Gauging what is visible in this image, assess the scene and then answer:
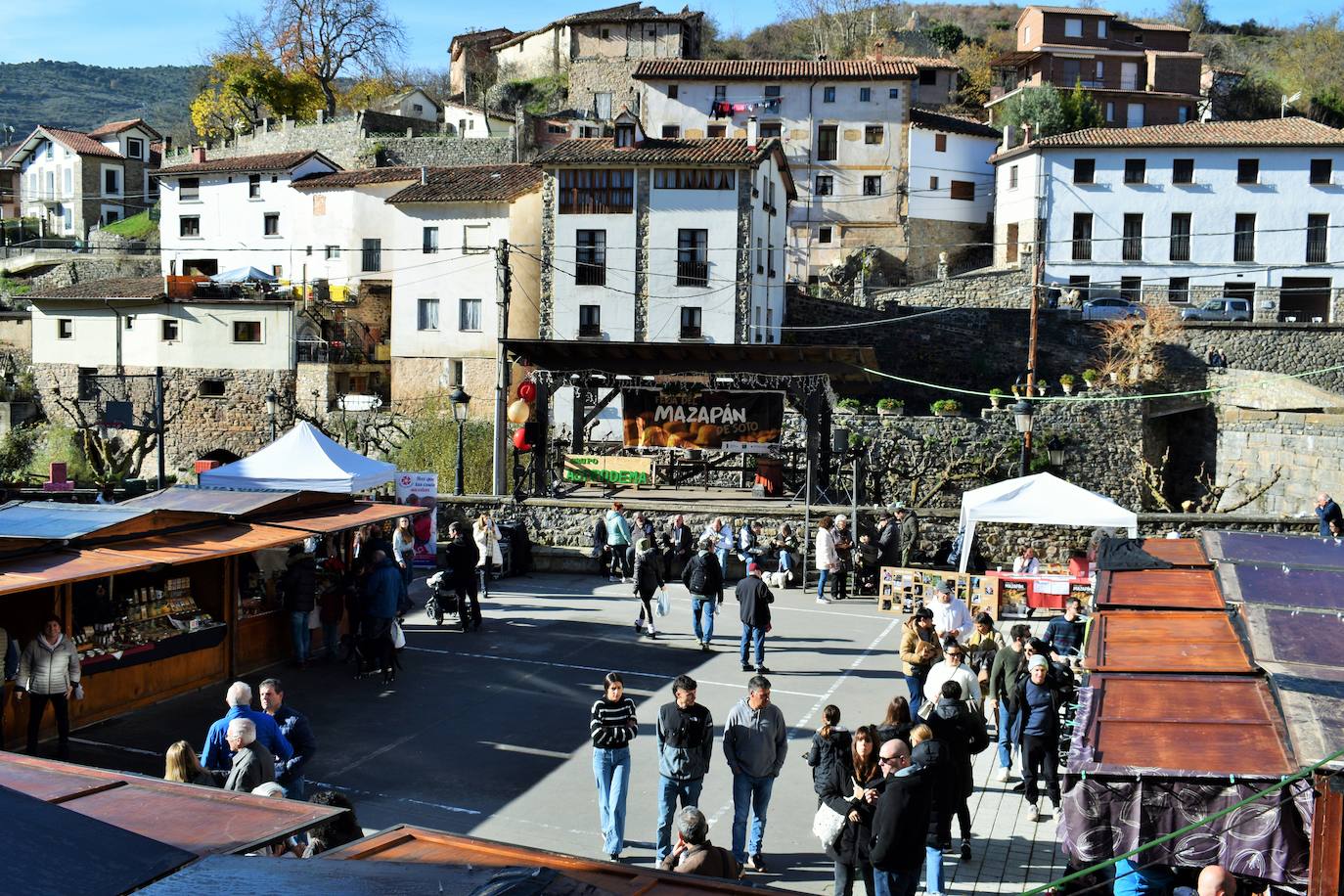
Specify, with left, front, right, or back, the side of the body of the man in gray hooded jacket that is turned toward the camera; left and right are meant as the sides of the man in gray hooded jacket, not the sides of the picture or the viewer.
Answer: front

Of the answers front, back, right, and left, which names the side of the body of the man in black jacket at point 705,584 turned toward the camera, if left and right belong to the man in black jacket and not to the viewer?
back

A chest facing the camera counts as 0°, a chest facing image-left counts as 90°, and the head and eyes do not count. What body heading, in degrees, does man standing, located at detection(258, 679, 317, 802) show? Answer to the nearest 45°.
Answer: approximately 90°

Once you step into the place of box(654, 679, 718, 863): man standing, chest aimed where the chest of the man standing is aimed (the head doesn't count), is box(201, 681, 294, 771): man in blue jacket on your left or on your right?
on your right

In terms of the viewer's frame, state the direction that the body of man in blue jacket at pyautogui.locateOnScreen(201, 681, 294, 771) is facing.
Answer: away from the camera

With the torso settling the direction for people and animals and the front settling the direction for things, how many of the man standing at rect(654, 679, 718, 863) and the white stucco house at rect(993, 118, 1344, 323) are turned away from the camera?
0

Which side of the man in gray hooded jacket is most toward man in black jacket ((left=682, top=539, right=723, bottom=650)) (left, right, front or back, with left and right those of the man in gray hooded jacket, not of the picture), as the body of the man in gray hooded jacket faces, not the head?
back

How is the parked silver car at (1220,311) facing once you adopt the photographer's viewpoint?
facing to the left of the viewer

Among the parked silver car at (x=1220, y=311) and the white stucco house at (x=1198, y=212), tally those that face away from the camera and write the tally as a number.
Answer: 0

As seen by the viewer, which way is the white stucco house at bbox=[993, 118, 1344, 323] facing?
toward the camera

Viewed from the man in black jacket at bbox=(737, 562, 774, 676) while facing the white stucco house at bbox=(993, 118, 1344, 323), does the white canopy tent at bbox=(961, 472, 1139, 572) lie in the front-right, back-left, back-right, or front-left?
front-right

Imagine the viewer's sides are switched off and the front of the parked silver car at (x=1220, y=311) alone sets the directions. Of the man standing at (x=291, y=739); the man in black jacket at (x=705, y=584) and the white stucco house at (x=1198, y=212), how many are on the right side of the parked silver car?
1
